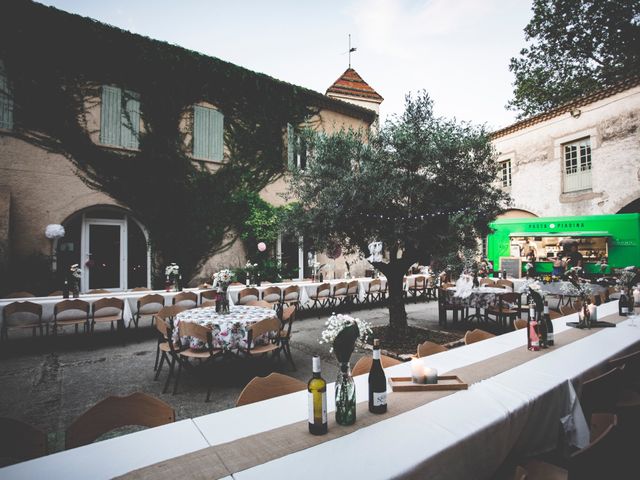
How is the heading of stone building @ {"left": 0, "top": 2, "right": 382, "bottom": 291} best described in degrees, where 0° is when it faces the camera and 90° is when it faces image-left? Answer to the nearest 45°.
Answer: approximately 315°

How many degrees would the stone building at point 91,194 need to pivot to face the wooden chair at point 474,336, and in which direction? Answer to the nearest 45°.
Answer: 0° — it already faces it

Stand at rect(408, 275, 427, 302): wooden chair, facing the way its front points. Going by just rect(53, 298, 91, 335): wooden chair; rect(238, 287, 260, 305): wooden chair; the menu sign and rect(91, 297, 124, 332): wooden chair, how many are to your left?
3

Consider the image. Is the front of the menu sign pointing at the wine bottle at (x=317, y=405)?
yes

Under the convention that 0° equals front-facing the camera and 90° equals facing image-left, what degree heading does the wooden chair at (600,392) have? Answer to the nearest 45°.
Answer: approximately 135°

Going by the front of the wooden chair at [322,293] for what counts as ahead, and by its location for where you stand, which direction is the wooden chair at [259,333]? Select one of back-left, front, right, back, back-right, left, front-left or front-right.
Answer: back-left

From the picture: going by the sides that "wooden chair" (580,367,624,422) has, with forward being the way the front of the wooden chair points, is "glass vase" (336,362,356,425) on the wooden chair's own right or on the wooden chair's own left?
on the wooden chair's own left

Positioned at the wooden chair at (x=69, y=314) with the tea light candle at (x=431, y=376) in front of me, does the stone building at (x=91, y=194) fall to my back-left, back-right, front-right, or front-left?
back-left

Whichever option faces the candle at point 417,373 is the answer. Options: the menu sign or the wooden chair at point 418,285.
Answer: the menu sign
